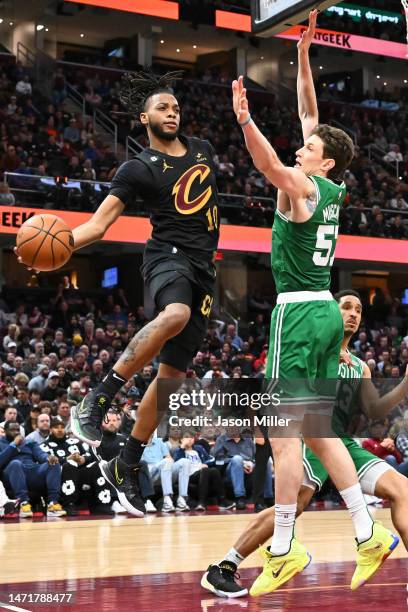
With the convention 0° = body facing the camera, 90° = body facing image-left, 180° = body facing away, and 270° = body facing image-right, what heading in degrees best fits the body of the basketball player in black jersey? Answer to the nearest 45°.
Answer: approximately 315°

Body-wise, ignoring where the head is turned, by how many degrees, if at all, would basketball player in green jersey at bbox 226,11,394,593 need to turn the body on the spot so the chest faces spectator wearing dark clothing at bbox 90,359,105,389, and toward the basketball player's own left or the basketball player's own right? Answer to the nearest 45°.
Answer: approximately 45° to the basketball player's own right

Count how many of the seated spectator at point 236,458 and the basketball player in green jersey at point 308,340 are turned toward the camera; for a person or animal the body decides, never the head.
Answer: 1

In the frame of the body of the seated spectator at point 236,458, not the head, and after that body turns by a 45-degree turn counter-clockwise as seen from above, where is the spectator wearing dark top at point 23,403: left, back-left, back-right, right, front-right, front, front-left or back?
back-right

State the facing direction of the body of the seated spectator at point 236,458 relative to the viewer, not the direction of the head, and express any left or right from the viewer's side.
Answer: facing the viewer

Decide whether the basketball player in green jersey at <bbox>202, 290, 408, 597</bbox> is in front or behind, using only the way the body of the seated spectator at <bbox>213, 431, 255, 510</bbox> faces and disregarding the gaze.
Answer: in front

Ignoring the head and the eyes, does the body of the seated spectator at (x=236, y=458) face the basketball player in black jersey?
yes

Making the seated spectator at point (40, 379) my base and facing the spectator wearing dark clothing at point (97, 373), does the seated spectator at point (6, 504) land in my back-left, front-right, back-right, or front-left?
back-right

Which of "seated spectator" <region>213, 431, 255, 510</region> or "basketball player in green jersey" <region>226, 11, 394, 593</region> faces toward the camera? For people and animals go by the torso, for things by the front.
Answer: the seated spectator

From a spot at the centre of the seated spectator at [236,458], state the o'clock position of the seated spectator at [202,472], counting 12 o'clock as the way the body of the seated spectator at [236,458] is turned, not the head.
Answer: the seated spectator at [202,472] is roughly at 2 o'clock from the seated spectator at [236,458].

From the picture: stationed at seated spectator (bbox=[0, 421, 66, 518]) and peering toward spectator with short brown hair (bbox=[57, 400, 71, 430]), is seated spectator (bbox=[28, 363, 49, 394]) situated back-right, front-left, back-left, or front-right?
front-left

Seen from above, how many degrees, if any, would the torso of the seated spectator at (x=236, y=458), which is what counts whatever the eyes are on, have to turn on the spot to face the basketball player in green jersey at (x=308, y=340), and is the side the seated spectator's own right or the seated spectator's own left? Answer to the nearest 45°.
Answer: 0° — they already face them

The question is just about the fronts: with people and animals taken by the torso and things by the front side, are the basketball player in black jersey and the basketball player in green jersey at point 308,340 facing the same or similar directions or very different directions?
very different directions

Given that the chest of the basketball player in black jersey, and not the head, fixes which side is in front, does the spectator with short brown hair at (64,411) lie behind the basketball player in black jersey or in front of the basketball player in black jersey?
behind
